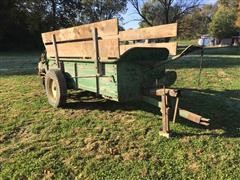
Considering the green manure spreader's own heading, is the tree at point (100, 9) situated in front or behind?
behind

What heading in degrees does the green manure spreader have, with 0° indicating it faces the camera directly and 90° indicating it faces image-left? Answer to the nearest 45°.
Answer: approximately 315°

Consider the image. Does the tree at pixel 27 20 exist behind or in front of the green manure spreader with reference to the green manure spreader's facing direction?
behind

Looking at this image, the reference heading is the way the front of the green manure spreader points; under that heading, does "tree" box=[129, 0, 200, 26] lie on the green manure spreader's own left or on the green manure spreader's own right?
on the green manure spreader's own left
